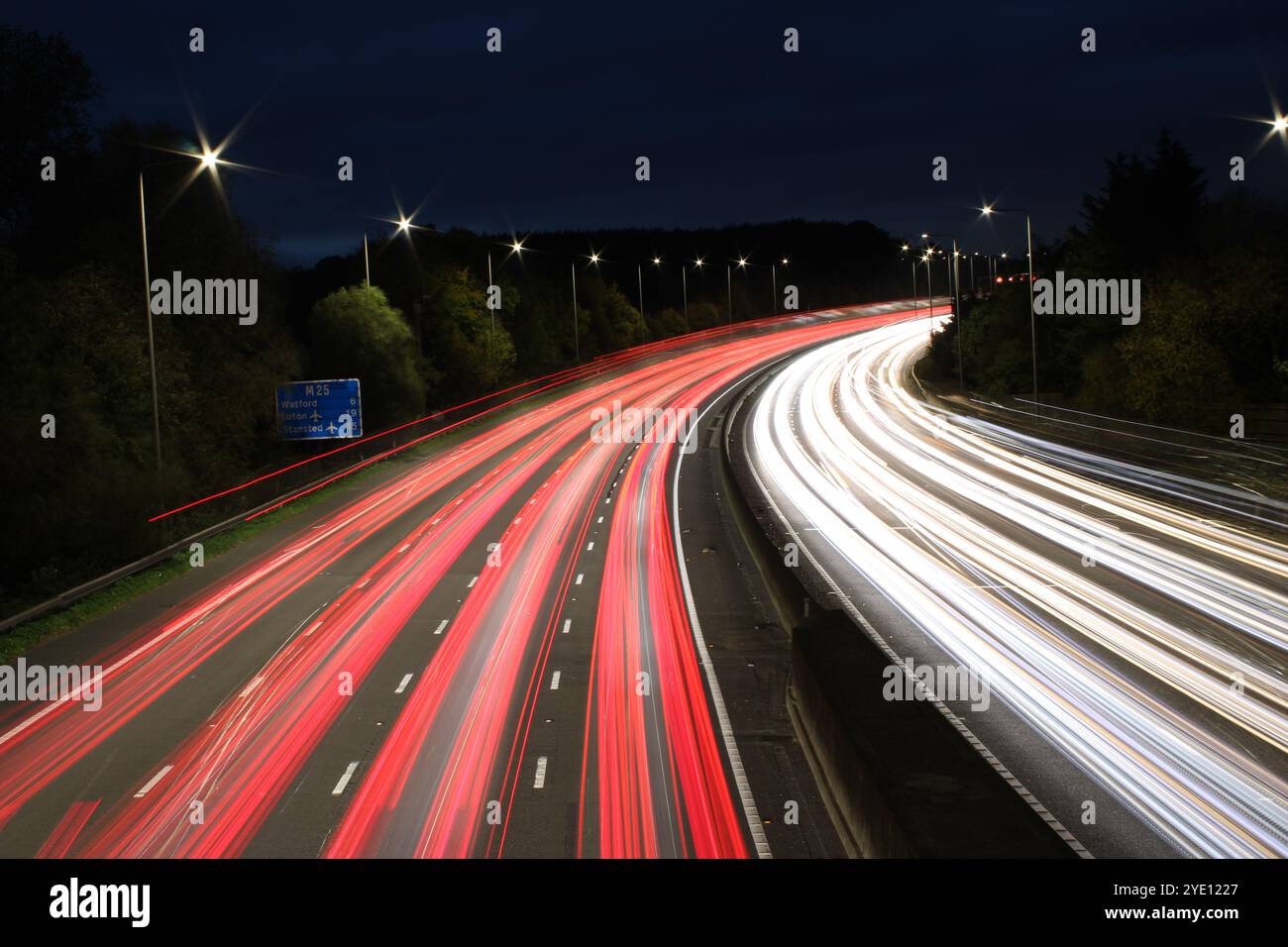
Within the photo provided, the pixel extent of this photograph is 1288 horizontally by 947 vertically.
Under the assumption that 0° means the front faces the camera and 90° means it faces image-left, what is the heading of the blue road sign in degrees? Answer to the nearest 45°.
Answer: approximately 0°

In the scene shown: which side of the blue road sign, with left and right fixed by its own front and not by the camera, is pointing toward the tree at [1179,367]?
left
